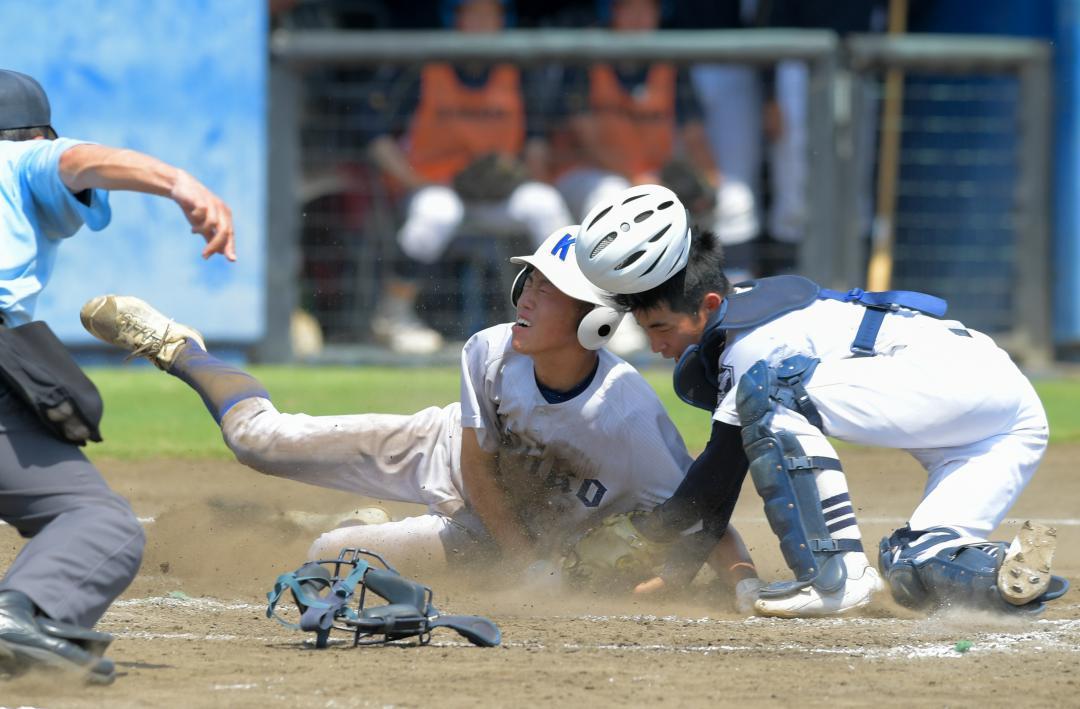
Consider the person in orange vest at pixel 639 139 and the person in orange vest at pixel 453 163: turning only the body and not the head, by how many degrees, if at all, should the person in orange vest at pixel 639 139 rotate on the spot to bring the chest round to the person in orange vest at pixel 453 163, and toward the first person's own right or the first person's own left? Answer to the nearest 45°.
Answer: approximately 90° to the first person's own right

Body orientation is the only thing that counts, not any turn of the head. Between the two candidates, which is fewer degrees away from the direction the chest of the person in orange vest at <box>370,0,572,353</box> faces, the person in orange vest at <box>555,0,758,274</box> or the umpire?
the umpire

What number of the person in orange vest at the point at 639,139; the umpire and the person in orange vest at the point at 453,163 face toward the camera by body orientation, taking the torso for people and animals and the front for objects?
2

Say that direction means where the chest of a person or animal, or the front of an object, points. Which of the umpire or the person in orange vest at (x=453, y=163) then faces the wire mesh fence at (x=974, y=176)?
the umpire

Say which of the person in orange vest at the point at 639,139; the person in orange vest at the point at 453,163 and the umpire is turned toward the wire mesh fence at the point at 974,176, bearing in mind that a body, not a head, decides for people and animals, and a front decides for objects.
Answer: the umpire

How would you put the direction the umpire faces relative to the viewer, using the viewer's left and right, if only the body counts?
facing away from the viewer and to the right of the viewer

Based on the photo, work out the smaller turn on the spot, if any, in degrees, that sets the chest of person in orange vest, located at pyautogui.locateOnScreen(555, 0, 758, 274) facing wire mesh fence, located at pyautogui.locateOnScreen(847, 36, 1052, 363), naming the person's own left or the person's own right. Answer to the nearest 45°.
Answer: approximately 90° to the person's own left

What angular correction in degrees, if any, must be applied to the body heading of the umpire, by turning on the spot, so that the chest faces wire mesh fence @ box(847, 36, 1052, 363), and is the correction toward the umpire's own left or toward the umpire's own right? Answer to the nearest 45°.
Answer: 0° — they already face it
